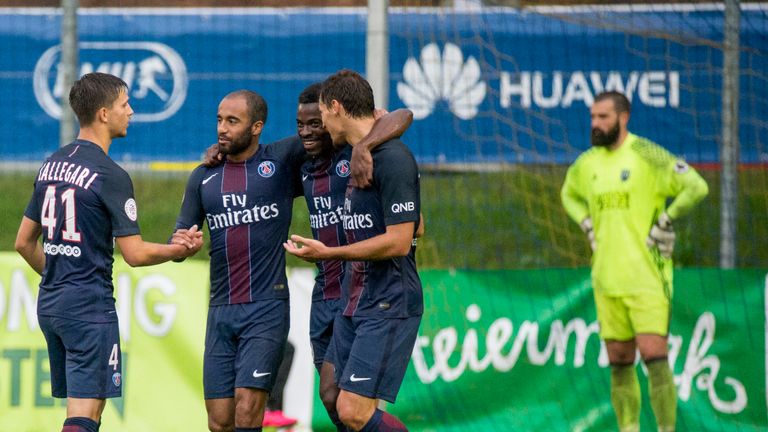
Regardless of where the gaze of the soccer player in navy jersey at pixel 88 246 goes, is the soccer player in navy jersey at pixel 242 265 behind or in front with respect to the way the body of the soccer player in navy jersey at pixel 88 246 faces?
in front

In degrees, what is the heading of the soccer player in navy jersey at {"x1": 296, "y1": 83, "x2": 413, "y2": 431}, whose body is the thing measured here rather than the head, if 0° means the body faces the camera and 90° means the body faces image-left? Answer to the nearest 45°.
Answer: approximately 0°

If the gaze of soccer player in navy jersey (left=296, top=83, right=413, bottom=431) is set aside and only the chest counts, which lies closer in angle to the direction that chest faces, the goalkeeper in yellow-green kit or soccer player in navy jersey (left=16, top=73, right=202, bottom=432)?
the soccer player in navy jersey

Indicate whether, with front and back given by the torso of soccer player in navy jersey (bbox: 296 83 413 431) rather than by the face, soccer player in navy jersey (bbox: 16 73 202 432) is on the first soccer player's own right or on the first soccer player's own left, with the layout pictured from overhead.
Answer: on the first soccer player's own right

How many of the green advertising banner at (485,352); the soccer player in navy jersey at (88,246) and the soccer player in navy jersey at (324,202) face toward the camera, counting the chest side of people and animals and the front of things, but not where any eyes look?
2

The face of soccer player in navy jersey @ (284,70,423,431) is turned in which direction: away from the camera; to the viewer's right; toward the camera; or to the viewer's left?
to the viewer's left
